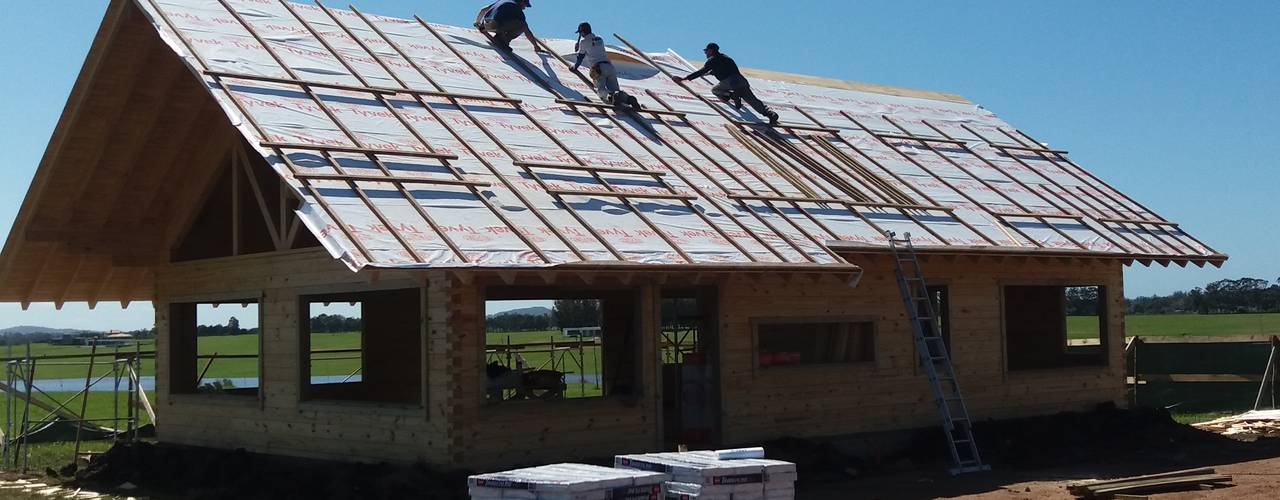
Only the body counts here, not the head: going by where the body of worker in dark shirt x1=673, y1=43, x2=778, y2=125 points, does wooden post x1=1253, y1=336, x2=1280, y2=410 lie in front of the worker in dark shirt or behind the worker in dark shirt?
behind

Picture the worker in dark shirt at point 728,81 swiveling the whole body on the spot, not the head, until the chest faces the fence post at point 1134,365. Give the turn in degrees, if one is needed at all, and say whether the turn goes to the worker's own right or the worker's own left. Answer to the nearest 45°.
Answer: approximately 135° to the worker's own right

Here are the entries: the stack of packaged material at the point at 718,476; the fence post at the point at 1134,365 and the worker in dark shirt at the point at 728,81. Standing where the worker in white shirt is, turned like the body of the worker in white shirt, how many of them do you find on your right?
2

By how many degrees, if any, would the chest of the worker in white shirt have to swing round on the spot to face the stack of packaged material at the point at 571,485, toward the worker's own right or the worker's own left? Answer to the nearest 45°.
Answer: approximately 135° to the worker's own left

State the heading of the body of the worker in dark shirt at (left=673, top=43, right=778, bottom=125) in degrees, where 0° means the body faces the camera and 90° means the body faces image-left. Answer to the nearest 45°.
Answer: approximately 90°

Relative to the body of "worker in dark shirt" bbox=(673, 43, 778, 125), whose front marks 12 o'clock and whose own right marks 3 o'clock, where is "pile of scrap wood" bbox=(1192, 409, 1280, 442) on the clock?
The pile of scrap wood is roughly at 6 o'clock from the worker in dark shirt.

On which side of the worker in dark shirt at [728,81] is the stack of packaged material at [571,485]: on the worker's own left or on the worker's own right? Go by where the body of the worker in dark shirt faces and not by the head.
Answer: on the worker's own left

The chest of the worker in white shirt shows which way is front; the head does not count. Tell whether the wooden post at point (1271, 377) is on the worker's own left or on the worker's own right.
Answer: on the worker's own right

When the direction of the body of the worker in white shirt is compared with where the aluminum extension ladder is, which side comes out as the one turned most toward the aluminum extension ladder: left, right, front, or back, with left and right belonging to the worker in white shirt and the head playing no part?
back

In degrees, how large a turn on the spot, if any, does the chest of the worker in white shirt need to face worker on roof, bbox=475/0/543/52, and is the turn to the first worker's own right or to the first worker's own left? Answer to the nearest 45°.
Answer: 0° — they already face them

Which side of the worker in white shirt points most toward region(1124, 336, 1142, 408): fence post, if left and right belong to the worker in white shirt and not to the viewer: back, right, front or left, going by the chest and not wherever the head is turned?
right

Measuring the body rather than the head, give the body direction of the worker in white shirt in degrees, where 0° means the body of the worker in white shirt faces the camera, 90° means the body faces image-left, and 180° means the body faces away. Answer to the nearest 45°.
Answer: approximately 135°
